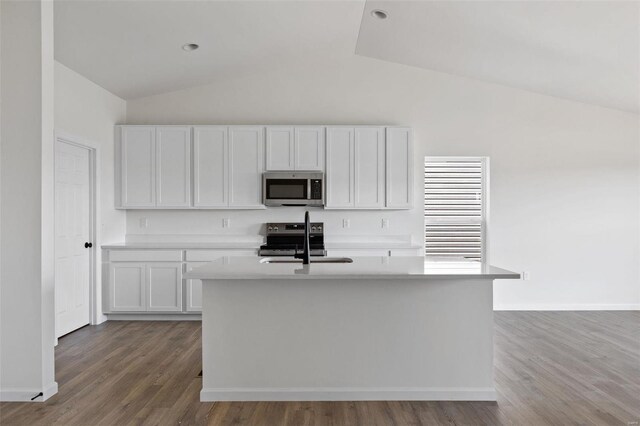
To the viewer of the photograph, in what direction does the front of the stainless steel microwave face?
facing the viewer

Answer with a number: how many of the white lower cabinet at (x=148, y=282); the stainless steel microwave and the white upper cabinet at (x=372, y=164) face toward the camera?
3

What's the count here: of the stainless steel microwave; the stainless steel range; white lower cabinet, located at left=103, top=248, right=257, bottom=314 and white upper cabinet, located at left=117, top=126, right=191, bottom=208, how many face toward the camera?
4

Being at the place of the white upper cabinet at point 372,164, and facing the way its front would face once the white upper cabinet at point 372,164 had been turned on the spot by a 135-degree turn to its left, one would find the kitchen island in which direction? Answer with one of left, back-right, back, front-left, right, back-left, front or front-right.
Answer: back-right

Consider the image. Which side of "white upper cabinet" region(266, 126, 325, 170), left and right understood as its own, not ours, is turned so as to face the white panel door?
right

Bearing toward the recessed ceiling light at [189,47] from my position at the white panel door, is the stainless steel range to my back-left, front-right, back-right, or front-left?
front-left

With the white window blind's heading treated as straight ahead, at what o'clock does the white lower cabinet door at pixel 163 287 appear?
The white lower cabinet door is roughly at 2 o'clock from the white window blind.

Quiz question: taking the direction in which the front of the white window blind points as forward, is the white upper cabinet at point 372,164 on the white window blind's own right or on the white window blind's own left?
on the white window blind's own right

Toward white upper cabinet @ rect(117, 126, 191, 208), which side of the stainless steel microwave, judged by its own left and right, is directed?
right

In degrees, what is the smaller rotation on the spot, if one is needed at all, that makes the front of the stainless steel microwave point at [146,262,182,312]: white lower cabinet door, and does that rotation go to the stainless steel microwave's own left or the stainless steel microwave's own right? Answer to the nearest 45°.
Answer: approximately 90° to the stainless steel microwave's own right

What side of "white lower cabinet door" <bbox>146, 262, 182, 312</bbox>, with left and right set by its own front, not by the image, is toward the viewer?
front

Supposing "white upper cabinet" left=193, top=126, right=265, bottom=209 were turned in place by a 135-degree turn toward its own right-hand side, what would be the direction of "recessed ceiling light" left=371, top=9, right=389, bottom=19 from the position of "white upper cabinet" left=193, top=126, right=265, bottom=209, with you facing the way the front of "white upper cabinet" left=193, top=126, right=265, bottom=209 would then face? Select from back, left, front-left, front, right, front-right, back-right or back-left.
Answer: back

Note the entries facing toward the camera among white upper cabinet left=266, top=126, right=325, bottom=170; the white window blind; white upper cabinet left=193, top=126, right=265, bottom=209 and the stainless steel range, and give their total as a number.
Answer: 4

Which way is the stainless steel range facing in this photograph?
toward the camera

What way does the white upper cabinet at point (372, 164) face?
toward the camera

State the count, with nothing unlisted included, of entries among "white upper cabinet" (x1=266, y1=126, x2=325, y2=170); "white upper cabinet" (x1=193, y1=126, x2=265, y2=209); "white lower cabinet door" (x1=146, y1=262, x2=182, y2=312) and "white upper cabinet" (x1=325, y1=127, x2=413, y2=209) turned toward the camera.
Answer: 4

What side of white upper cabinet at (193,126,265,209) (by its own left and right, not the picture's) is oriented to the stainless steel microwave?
left

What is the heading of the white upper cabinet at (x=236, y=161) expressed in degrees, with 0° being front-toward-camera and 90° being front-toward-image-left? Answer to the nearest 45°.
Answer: approximately 0°
